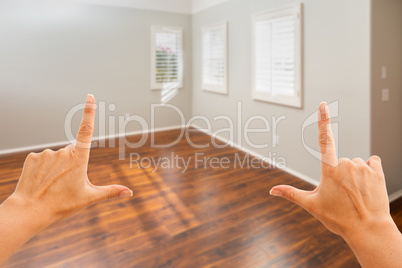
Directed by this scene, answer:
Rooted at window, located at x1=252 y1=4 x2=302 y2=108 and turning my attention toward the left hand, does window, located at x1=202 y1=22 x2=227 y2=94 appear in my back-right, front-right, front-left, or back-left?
back-right

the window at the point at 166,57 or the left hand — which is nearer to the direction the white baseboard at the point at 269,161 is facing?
the left hand

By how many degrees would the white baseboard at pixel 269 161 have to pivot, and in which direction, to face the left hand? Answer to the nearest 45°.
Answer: approximately 45° to its left

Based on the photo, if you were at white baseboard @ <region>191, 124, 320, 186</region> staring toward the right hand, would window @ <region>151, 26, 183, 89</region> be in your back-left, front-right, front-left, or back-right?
back-right

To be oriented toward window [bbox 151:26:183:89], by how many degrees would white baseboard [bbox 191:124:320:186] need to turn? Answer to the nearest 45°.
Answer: approximately 90° to its right

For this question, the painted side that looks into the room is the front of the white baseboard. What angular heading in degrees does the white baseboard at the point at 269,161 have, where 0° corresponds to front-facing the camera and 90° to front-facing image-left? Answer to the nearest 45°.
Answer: approximately 45°

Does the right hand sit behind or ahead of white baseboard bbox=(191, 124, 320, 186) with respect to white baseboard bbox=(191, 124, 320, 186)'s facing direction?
ahead
